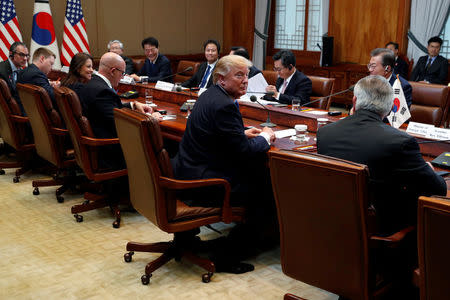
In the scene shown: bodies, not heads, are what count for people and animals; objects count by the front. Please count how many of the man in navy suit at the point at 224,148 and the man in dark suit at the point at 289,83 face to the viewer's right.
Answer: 1

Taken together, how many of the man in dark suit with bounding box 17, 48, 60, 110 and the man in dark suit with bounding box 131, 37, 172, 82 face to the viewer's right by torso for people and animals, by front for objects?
1

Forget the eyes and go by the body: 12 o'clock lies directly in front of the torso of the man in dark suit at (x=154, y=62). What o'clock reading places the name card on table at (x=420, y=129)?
The name card on table is roughly at 10 o'clock from the man in dark suit.

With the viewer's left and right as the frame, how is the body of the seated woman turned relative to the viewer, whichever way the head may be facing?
facing to the right of the viewer

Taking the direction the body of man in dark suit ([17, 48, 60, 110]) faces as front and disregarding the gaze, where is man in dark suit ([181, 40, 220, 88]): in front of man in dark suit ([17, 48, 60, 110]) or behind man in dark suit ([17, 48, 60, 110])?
in front

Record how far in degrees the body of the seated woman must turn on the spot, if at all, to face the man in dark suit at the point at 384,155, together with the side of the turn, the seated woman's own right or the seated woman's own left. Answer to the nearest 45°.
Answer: approximately 45° to the seated woman's own right

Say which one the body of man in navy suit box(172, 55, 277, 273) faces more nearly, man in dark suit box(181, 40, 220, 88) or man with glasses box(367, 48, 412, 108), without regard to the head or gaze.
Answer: the man with glasses

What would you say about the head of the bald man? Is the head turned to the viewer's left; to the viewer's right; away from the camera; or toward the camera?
to the viewer's right

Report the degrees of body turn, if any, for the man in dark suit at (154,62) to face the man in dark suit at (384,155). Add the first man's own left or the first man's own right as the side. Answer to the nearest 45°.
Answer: approximately 45° to the first man's own left

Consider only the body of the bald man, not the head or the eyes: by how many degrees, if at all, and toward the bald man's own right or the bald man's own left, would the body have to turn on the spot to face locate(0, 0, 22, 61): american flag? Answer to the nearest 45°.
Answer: approximately 90° to the bald man's own left

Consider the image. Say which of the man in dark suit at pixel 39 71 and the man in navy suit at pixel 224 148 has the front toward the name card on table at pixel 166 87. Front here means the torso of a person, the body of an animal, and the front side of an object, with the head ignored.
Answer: the man in dark suit

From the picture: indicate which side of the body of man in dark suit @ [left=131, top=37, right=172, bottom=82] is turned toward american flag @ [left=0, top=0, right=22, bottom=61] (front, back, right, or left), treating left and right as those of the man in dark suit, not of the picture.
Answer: right

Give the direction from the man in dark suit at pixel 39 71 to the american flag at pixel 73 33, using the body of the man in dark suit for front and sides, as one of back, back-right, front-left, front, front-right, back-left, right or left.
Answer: left

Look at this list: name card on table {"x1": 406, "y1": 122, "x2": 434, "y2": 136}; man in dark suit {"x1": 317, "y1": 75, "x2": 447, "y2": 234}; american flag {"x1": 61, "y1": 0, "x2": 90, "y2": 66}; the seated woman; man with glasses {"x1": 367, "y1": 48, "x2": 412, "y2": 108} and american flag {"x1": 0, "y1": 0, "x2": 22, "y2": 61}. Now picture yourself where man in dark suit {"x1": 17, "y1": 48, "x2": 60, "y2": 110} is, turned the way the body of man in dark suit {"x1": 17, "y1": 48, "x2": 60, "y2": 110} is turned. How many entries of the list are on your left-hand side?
2

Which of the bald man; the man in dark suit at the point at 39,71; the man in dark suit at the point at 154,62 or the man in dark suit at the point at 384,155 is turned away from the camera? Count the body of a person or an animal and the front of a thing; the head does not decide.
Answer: the man in dark suit at the point at 384,155
